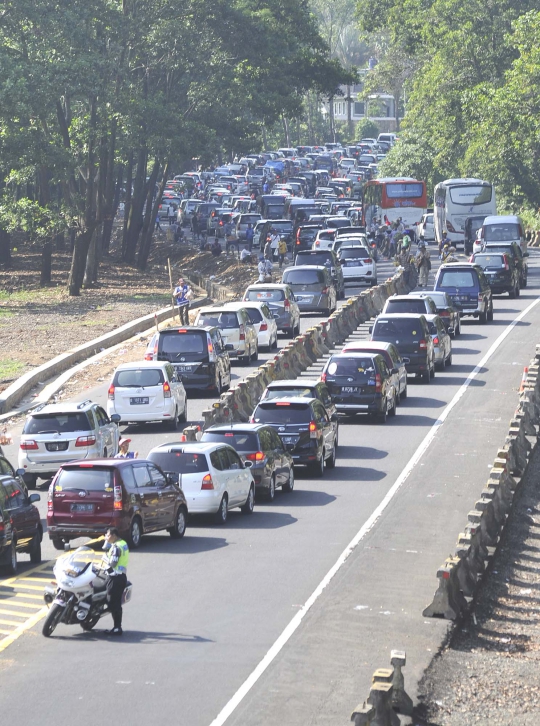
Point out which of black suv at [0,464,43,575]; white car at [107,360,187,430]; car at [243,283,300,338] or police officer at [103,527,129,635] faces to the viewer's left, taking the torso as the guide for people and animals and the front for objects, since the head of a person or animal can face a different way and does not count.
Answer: the police officer

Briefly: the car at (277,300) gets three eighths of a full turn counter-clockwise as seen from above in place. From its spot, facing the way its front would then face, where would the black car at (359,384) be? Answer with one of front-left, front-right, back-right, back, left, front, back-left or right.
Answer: front-left

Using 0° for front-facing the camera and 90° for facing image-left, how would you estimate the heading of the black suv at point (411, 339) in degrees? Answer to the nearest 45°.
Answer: approximately 180°

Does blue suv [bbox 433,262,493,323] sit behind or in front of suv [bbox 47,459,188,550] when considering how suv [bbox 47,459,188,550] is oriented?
in front

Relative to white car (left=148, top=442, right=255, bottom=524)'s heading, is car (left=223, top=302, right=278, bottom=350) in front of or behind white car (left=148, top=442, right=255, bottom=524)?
in front

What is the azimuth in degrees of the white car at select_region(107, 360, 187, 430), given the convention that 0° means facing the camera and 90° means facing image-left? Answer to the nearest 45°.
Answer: approximately 180°

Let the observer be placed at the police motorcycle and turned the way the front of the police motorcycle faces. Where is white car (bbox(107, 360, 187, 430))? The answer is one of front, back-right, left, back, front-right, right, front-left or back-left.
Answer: back-right

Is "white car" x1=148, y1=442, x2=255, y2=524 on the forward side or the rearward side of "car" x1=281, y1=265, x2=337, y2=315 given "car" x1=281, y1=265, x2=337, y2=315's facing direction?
on the rearward side

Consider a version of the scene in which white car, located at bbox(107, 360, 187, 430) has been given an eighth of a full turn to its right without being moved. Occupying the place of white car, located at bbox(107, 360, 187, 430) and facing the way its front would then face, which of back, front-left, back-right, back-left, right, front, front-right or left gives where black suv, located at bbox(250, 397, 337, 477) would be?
right

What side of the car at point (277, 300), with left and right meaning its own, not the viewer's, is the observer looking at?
back

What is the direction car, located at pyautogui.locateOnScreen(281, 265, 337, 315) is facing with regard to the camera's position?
facing away from the viewer

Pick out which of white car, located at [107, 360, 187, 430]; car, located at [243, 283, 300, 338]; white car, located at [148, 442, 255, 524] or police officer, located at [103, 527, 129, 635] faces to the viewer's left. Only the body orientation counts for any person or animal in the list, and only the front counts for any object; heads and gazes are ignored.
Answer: the police officer

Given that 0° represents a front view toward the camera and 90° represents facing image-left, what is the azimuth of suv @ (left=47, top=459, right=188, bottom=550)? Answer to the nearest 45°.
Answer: approximately 225°

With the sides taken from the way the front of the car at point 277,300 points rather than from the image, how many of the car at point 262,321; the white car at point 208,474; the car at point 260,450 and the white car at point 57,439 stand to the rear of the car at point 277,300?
4

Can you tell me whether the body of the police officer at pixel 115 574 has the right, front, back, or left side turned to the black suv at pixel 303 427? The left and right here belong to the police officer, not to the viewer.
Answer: right

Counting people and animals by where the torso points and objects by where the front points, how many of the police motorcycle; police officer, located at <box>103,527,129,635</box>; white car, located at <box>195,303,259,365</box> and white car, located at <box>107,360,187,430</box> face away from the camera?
2

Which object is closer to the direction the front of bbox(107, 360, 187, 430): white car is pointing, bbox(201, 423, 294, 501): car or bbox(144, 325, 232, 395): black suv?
the black suv

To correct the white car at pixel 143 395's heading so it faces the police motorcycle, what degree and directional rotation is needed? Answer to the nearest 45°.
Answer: approximately 180°
